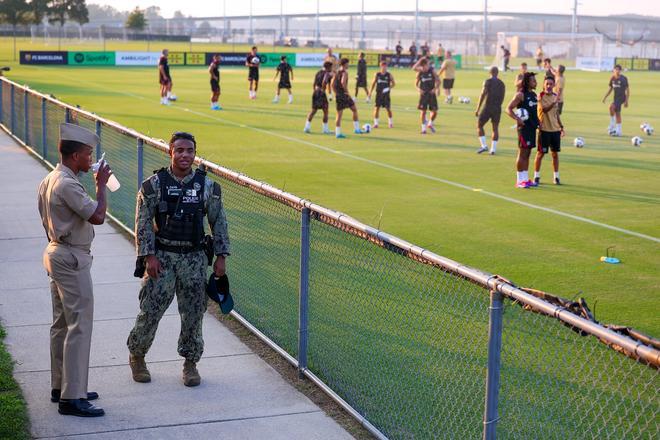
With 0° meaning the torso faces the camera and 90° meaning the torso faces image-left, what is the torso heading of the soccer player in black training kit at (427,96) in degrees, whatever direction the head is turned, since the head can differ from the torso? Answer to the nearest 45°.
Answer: approximately 0°

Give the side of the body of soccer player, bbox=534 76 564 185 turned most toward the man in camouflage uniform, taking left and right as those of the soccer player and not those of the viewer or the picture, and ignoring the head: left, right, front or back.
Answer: front

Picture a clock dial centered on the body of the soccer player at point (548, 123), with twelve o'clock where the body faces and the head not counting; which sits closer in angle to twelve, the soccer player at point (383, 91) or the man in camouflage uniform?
the man in camouflage uniform

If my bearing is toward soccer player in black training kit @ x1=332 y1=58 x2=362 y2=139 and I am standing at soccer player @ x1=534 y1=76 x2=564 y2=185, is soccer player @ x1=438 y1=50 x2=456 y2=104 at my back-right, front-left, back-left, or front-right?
front-right

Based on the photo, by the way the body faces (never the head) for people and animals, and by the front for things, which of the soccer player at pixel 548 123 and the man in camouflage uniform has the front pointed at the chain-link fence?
the soccer player

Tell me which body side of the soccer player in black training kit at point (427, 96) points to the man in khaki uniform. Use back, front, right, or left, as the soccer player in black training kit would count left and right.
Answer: front

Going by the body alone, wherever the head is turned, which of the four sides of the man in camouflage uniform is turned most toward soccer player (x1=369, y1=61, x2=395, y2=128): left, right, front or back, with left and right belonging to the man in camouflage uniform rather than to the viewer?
back

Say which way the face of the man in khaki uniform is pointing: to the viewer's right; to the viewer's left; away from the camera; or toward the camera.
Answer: to the viewer's right

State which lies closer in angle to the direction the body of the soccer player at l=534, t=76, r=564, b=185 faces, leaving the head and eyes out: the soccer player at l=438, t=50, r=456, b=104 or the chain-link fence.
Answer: the chain-link fence

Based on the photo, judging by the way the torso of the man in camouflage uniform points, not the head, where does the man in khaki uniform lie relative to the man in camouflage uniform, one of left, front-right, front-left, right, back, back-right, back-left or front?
front-right

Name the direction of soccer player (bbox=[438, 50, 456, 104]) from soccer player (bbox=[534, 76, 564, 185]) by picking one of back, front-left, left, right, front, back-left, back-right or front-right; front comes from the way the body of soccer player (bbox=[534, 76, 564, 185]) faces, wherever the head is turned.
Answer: back

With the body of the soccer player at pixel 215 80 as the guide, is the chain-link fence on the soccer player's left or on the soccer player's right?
on the soccer player's right
